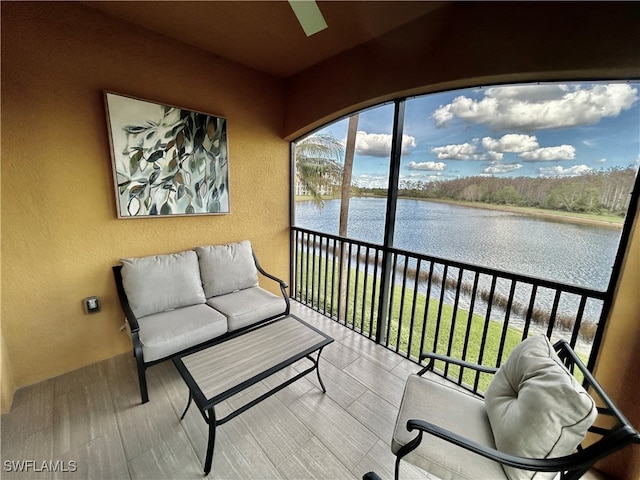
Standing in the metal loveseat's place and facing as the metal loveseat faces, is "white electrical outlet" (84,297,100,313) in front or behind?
behind

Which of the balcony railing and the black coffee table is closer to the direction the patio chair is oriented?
the black coffee table

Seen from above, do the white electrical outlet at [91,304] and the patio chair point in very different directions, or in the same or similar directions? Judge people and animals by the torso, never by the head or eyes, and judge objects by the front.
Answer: very different directions

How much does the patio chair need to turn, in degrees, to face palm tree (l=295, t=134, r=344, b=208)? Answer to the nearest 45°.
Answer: approximately 45° to its right

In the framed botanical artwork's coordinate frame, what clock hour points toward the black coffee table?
The black coffee table is roughly at 1 o'clock from the framed botanical artwork.

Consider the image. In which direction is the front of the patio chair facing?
to the viewer's left
